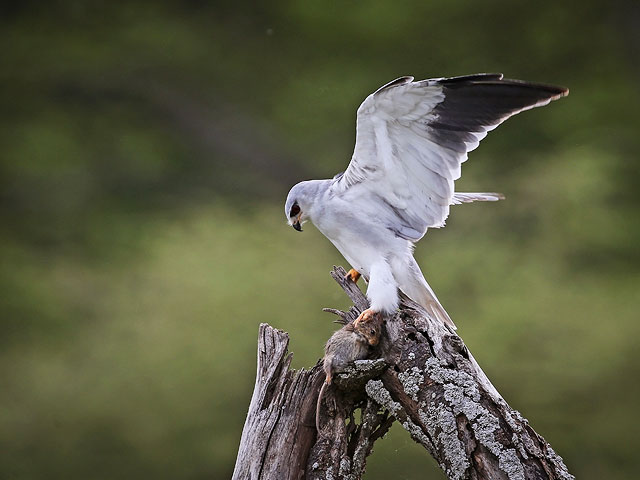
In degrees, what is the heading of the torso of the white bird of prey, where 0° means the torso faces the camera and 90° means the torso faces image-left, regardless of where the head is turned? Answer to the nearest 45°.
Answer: approximately 90°
